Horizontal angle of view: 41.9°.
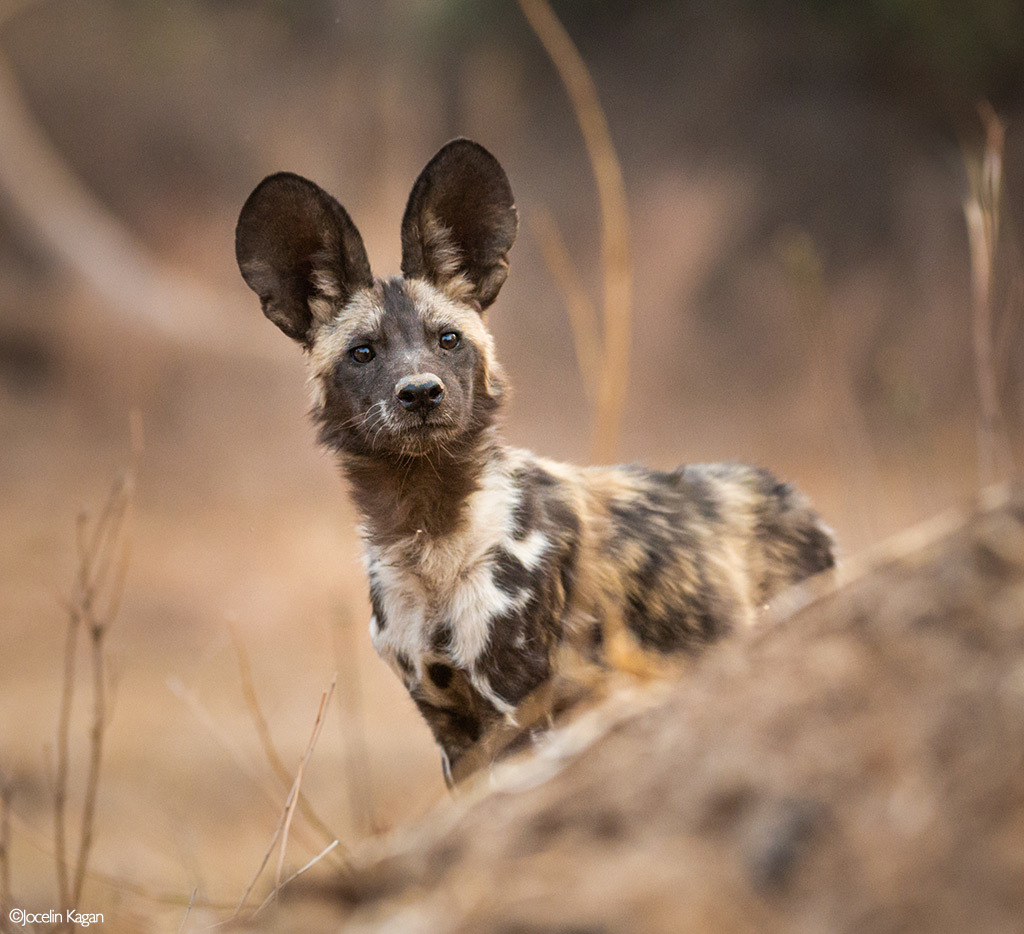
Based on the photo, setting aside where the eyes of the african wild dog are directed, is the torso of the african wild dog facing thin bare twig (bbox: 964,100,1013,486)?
no

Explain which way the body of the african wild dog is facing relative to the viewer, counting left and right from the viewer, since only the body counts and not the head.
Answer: facing the viewer and to the left of the viewer

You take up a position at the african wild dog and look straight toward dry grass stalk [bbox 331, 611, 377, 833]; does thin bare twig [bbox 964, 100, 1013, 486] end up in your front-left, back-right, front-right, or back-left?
back-right

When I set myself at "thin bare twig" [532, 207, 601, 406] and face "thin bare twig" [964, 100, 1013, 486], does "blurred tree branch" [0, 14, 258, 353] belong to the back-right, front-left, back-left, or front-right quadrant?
back-left
